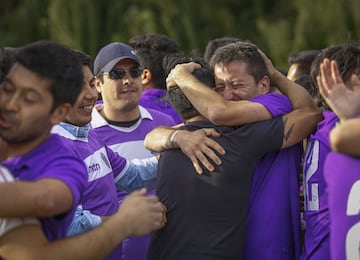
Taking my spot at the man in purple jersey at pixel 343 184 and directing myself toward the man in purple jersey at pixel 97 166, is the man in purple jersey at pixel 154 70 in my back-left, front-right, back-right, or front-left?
front-right

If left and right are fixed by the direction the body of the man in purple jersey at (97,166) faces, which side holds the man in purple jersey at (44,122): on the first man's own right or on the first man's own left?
on the first man's own right

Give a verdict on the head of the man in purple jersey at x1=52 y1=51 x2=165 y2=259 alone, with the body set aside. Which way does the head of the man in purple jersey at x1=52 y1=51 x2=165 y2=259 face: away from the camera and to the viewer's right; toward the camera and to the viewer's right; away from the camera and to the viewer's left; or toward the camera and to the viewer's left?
toward the camera and to the viewer's right
